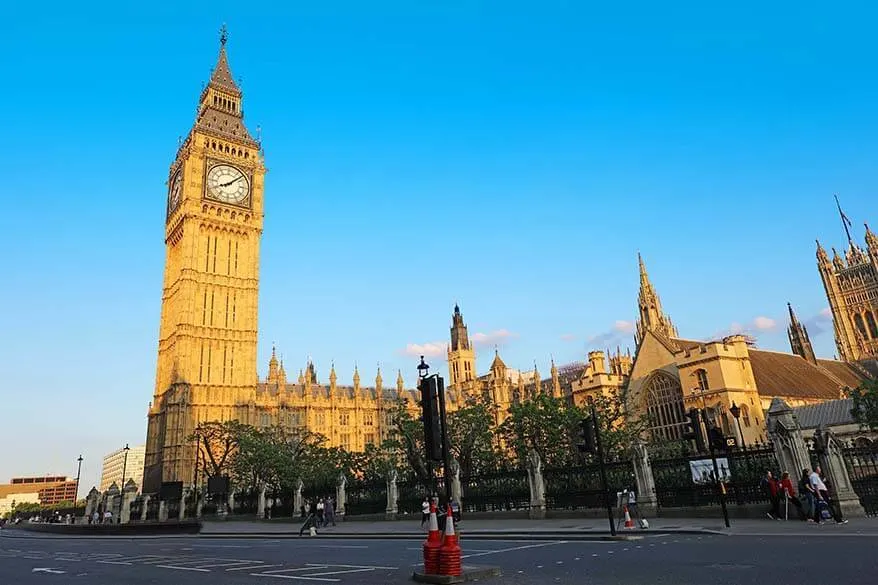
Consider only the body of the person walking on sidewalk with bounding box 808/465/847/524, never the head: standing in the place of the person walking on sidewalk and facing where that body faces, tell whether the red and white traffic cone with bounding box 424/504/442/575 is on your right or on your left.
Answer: on your right

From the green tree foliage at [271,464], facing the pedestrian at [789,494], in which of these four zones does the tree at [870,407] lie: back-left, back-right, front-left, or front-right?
front-left

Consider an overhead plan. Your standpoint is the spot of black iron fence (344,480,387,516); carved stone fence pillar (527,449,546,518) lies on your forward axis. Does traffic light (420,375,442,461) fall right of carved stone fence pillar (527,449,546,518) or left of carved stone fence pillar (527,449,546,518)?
right

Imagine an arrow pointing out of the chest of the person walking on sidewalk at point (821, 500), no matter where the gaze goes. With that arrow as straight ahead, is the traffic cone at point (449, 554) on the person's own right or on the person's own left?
on the person's own right

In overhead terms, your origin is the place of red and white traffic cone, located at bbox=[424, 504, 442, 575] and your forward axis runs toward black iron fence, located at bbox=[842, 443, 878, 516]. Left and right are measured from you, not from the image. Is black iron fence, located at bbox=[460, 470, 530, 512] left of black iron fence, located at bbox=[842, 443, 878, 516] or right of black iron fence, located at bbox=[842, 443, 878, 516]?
left

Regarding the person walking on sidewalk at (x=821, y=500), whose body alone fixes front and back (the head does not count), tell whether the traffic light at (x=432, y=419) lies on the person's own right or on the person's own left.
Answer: on the person's own right
